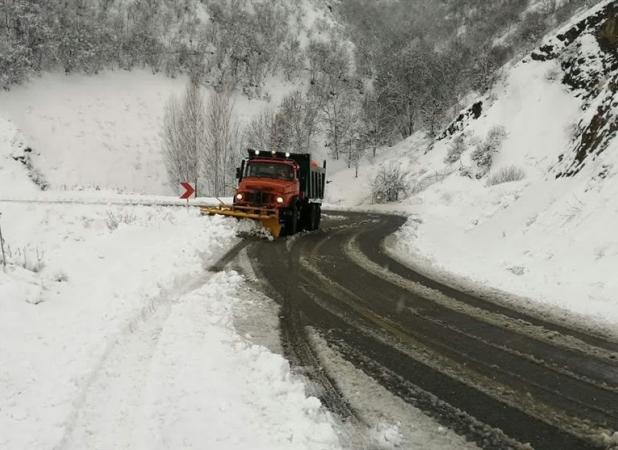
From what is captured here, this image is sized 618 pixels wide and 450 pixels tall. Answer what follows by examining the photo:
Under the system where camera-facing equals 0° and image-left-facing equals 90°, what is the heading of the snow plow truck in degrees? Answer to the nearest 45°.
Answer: approximately 45°

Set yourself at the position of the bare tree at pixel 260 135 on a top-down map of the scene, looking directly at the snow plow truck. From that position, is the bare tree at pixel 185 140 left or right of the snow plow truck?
right

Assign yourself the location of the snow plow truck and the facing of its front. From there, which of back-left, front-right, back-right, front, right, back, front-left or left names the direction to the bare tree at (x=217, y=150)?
back-right

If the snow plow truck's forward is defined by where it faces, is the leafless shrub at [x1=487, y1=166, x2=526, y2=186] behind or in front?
behind

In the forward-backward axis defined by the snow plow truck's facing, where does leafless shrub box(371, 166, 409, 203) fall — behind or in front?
behind

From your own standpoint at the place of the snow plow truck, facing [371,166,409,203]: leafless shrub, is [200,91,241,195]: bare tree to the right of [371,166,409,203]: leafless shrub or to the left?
left

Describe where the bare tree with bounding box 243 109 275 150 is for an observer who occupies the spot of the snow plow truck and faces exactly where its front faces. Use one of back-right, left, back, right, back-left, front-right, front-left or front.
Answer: back-right

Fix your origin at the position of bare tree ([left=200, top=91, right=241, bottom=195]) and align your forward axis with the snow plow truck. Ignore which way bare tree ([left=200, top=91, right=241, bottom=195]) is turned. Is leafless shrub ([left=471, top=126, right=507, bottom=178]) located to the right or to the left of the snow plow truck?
left

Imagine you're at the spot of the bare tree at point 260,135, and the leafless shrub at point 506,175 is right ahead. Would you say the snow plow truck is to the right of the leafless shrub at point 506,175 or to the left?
right
